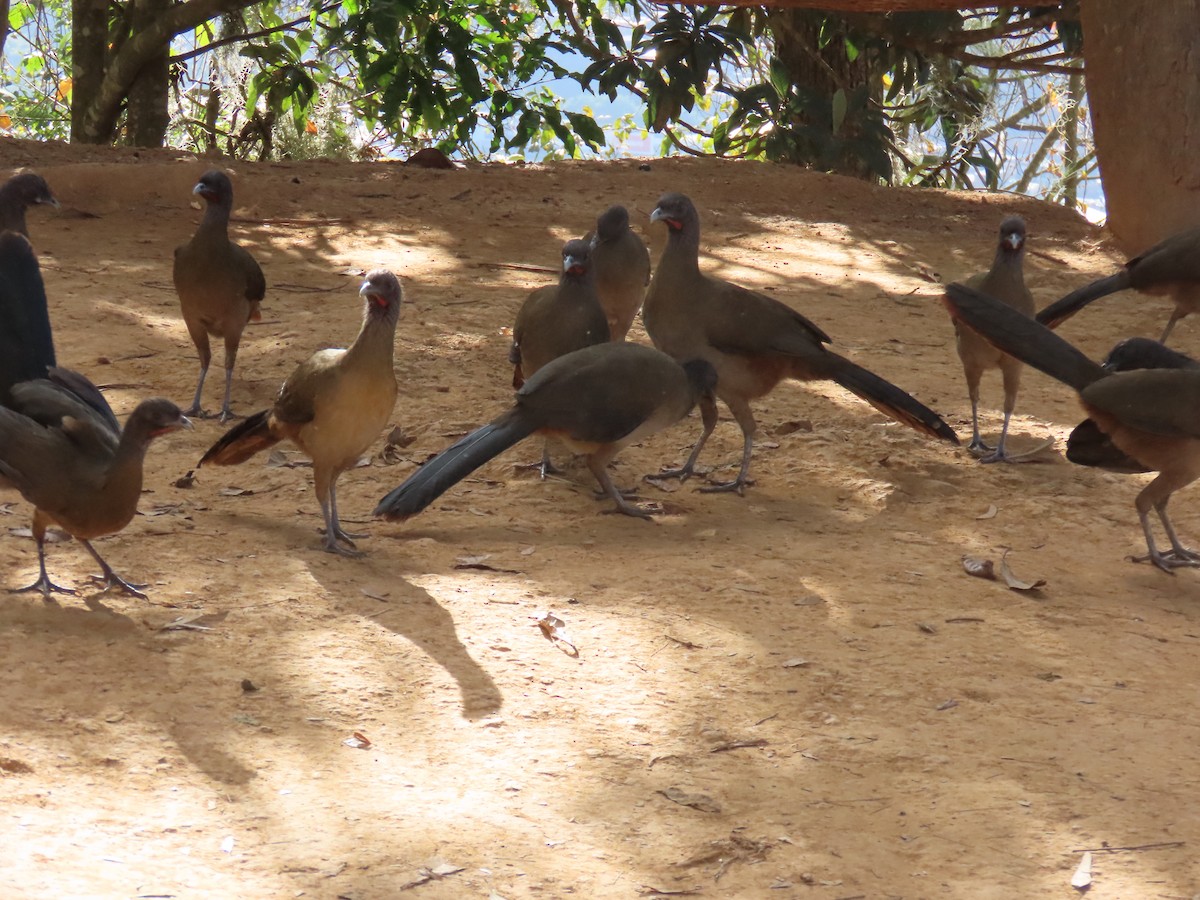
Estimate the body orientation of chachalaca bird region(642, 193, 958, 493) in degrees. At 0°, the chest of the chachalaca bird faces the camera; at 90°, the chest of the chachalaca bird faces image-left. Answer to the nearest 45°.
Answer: approximately 90°

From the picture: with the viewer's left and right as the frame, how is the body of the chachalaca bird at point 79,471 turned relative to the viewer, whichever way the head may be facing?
facing to the right of the viewer

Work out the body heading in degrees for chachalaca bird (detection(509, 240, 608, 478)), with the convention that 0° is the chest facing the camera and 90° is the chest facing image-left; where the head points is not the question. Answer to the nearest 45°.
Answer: approximately 315°

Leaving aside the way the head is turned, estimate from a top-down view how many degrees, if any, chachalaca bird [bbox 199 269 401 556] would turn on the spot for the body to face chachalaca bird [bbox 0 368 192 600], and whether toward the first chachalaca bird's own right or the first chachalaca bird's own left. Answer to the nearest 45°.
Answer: approximately 90° to the first chachalaca bird's own right

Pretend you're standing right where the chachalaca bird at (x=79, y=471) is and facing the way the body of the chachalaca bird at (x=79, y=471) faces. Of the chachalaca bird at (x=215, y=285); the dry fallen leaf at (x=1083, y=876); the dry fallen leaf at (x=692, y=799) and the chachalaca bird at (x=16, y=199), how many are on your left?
2

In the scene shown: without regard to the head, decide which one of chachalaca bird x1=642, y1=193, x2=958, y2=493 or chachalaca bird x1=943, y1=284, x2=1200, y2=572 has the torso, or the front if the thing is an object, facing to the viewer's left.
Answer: chachalaca bird x1=642, y1=193, x2=958, y2=493

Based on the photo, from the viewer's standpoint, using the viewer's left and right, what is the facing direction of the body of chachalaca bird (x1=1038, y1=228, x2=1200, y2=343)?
facing to the right of the viewer

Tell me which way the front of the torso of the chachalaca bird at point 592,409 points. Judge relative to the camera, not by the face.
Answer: to the viewer's right
